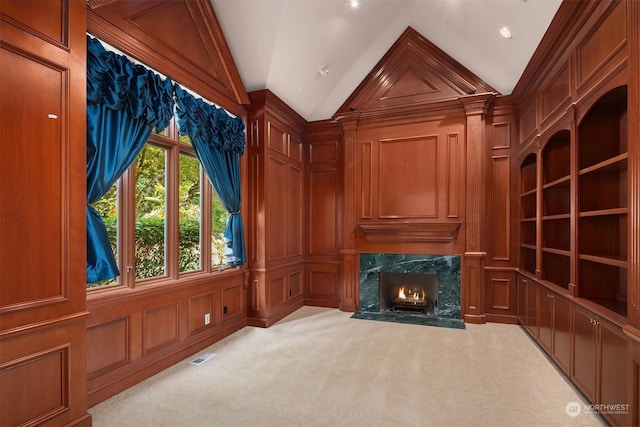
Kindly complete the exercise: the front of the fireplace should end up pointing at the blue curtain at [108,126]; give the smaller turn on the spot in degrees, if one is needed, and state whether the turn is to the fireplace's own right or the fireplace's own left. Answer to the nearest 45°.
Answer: approximately 45° to the fireplace's own right

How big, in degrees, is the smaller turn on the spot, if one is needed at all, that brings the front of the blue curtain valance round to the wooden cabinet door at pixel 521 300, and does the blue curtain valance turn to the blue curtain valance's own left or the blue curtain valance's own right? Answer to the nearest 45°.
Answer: approximately 45° to the blue curtain valance's own left

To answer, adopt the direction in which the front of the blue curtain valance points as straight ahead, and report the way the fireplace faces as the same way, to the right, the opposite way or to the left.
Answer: to the right

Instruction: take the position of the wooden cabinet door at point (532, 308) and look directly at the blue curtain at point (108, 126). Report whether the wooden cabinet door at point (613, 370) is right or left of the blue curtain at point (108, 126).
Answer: left

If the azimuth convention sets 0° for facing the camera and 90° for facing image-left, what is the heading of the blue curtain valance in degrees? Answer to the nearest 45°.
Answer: approximately 315°

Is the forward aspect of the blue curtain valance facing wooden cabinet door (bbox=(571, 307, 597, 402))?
yes

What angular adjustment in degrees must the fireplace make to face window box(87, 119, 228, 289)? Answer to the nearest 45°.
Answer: approximately 45° to its right

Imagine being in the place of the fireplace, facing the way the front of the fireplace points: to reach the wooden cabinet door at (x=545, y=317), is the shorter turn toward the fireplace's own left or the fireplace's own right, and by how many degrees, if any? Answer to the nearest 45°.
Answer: approximately 45° to the fireplace's own left

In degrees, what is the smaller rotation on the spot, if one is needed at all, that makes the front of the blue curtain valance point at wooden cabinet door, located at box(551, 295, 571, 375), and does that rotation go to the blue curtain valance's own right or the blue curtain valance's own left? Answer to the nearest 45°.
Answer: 0° — it already faces it
